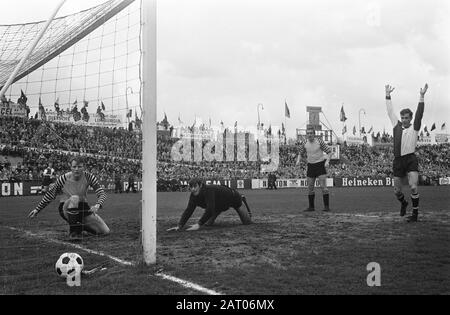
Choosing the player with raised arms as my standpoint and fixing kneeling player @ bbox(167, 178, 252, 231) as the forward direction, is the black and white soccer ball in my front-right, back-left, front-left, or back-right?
front-left

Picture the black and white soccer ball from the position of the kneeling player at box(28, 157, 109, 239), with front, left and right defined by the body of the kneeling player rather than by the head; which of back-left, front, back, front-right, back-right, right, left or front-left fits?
front

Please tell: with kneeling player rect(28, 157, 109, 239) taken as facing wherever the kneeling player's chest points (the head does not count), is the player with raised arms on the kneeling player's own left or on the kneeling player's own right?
on the kneeling player's own left

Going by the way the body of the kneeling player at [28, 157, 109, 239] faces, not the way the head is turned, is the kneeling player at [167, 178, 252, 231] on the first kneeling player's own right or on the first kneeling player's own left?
on the first kneeling player's own left

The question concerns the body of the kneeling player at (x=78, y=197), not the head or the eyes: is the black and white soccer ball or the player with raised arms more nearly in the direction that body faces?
the black and white soccer ball

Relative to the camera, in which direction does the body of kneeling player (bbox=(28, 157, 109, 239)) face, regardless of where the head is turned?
toward the camera

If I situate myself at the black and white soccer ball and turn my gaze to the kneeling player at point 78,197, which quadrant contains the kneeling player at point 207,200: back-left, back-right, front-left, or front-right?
front-right
